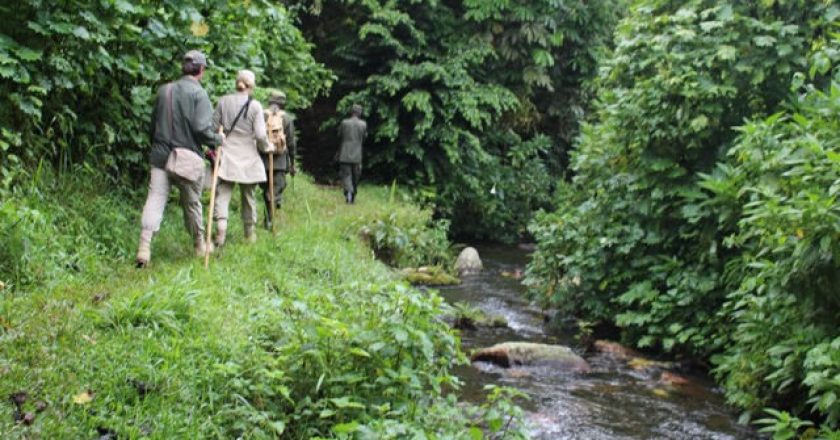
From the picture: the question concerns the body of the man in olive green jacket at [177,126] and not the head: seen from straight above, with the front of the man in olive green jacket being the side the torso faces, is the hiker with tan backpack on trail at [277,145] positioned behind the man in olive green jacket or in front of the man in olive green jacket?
in front

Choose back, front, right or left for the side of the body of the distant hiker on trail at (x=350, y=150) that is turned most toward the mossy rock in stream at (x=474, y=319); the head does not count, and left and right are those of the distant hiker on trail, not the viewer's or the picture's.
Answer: back

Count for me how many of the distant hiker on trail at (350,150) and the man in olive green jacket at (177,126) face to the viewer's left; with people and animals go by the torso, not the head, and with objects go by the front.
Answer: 0

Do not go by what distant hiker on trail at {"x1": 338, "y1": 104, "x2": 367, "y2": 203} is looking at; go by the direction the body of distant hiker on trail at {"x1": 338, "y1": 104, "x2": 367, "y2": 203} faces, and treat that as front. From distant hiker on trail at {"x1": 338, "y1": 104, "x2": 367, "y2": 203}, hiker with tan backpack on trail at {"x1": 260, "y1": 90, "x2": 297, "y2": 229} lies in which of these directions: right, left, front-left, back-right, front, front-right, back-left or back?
back

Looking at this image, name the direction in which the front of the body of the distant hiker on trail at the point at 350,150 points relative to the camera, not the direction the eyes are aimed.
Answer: away from the camera

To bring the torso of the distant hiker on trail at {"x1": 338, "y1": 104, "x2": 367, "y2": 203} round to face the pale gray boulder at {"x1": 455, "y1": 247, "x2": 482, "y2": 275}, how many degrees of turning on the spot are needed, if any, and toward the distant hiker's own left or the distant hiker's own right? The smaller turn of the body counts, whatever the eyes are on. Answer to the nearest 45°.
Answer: approximately 90° to the distant hiker's own right

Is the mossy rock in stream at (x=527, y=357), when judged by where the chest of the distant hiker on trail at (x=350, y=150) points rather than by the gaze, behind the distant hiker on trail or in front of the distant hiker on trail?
behind

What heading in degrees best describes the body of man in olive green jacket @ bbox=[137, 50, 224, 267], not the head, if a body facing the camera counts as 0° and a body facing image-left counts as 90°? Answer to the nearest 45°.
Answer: approximately 225°

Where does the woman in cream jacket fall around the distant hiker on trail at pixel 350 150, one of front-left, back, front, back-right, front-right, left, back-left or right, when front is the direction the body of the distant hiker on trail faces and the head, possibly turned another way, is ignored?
back
